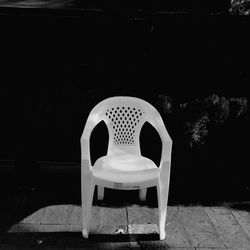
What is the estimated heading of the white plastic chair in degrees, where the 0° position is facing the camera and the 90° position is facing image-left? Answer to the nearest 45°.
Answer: approximately 0°

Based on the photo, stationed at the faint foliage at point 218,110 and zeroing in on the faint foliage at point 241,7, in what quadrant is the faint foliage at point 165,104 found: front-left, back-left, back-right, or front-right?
back-left

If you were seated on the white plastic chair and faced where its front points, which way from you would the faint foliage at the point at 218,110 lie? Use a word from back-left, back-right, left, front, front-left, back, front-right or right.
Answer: back-left

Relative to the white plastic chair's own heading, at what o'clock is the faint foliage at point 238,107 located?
The faint foliage is roughly at 8 o'clock from the white plastic chair.

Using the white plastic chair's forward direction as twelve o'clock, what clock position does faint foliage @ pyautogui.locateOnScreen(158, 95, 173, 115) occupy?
The faint foliage is roughly at 7 o'clock from the white plastic chair.
